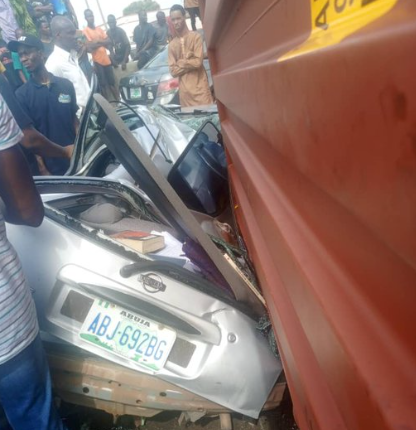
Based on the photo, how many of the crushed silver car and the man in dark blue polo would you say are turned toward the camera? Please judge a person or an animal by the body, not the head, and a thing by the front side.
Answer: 1

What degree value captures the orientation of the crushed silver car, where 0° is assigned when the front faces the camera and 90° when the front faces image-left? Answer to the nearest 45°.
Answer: approximately 180°

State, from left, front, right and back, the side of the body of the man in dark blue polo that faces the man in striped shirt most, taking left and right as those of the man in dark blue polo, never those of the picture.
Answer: front

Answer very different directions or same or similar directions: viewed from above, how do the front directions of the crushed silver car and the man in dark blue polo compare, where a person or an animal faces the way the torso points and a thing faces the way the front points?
very different directions

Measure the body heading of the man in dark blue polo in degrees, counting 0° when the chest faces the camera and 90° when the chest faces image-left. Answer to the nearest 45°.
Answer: approximately 0°
